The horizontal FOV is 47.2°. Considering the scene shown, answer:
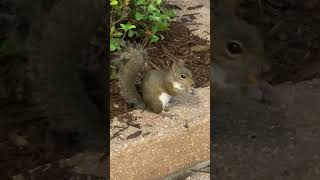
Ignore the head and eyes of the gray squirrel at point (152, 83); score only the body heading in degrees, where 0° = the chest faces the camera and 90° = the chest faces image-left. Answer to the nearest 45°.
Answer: approximately 270°
